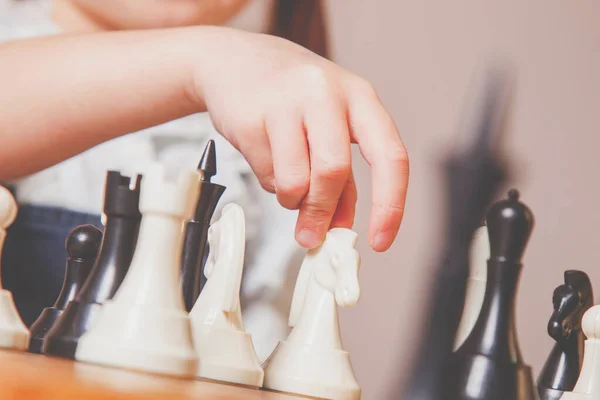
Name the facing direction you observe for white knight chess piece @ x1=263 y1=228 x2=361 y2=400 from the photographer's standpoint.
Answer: facing the viewer and to the right of the viewer
